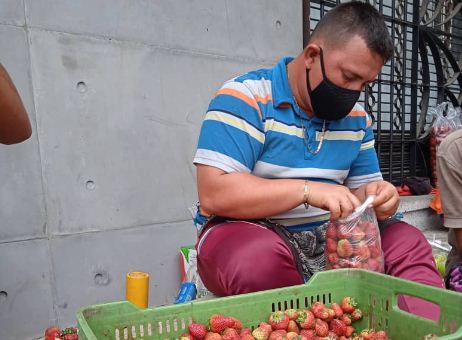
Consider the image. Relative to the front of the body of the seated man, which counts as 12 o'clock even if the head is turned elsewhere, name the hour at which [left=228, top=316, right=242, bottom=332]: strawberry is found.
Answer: The strawberry is roughly at 2 o'clock from the seated man.

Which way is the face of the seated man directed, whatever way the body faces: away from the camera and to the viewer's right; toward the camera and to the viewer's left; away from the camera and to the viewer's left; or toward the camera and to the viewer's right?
toward the camera and to the viewer's right

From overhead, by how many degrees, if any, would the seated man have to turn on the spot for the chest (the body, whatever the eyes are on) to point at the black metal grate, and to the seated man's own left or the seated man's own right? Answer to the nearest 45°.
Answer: approximately 135° to the seated man's own left

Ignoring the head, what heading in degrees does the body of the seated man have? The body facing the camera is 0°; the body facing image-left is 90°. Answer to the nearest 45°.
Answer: approximately 315°

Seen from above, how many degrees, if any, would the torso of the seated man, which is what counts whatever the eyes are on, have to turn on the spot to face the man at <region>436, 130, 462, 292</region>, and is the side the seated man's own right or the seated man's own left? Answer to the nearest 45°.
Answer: approximately 90° to the seated man's own left
